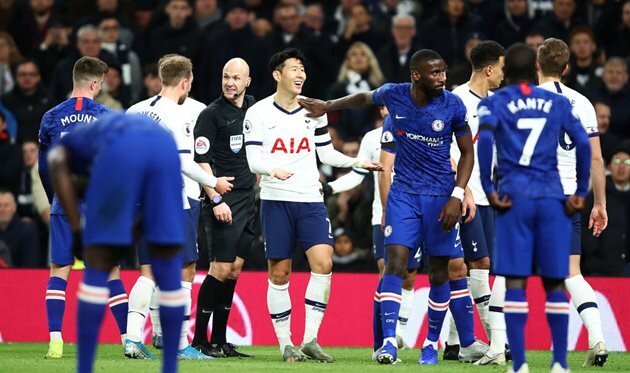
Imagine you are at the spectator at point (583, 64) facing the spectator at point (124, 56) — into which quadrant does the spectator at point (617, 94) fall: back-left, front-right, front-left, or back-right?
back-left

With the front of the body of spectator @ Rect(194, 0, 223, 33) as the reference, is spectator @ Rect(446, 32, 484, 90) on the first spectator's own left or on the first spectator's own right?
on the first spectator's own left

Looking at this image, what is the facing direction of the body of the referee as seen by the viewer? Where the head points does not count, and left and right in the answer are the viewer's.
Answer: facing the viewer and to the right of the viewer

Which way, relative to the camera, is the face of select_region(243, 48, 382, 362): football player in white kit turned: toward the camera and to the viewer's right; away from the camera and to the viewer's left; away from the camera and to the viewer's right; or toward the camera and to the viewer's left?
toward the camera and to the viewer's right

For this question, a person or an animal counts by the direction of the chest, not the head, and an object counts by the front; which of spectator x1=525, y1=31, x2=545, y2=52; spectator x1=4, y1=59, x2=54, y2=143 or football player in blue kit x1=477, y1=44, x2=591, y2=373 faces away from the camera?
the football player in blue kit

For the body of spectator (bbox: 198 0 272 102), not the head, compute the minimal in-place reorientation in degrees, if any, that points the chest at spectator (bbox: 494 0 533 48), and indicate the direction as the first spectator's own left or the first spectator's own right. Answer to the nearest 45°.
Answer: approximately 90° to the first spectator's own left

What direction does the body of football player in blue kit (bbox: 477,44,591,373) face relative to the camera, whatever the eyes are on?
away from the camera

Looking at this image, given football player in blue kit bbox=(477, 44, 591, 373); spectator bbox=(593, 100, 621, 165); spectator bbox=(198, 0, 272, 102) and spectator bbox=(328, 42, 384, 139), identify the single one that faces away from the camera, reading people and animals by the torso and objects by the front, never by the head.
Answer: the football player in blue kit

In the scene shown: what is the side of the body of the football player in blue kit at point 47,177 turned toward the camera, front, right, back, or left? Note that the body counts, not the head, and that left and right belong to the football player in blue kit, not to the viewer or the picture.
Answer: back
